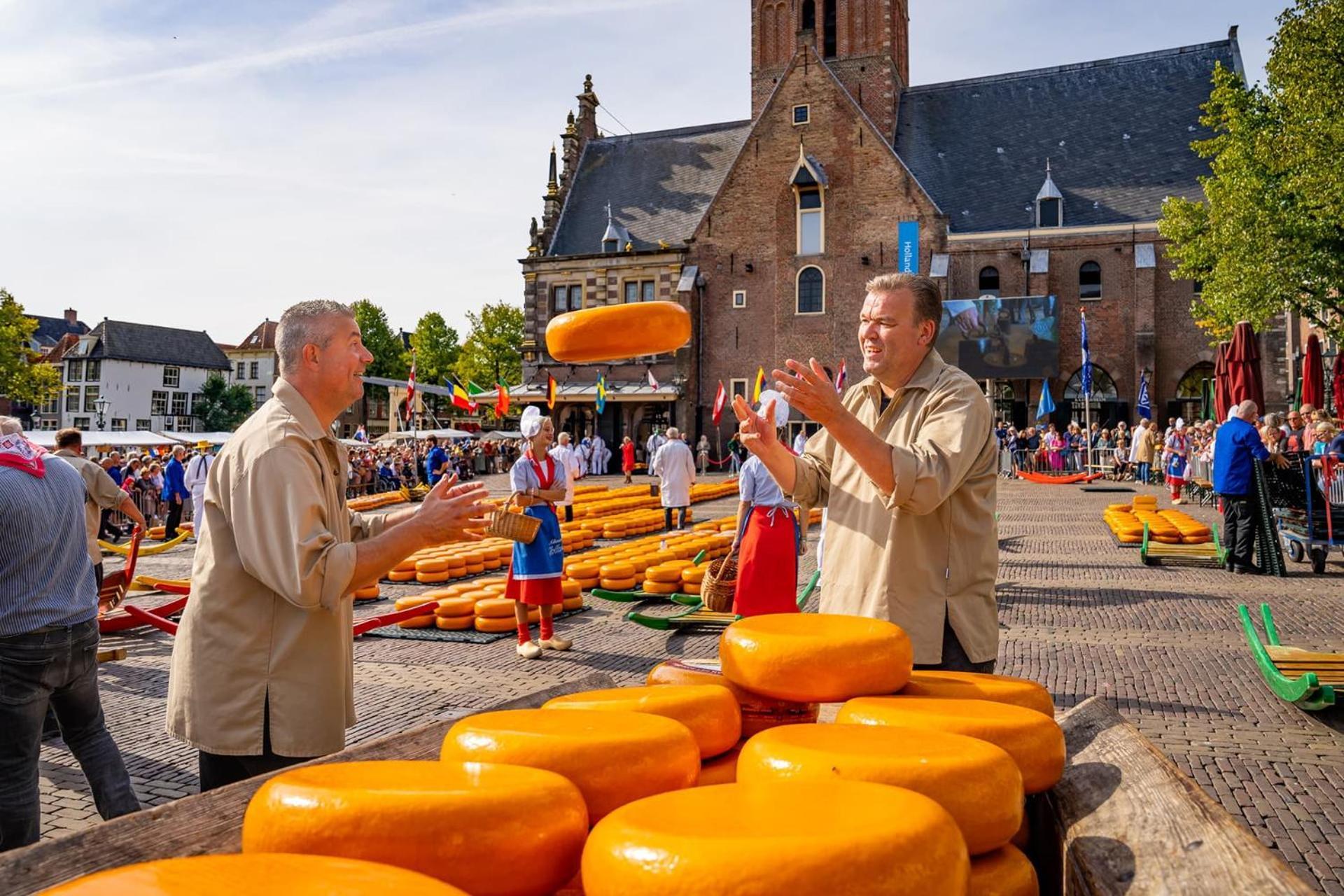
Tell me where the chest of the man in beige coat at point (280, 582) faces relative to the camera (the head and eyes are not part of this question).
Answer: to the viewer's right

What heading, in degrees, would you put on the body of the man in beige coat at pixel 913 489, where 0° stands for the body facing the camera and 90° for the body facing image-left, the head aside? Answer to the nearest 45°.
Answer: approximately 45°

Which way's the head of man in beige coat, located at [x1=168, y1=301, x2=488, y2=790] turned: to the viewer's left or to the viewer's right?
to the viewer's right

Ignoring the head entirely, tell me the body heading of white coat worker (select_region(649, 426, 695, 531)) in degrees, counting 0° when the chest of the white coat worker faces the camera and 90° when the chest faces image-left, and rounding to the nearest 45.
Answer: approximately 180°

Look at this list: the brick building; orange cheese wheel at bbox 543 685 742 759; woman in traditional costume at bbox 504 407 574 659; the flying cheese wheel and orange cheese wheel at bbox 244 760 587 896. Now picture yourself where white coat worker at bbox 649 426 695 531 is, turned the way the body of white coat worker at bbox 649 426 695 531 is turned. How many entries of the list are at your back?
4

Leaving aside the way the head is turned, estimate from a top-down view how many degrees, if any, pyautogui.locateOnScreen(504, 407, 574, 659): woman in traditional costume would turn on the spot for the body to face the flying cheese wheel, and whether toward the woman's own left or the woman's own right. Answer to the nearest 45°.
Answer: approximately 45° to the woman's own right

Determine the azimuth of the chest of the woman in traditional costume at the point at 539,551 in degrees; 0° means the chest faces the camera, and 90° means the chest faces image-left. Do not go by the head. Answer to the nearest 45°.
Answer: approximately 315°

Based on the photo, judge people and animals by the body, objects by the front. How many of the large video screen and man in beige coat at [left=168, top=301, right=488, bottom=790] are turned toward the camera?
1
